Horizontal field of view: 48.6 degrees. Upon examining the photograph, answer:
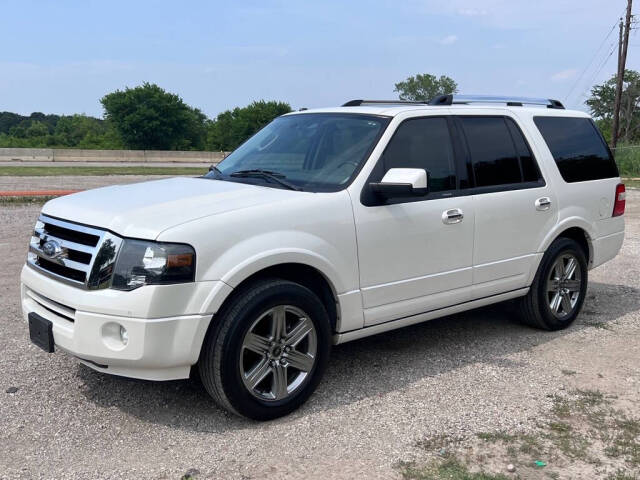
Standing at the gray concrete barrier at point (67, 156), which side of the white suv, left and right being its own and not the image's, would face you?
right

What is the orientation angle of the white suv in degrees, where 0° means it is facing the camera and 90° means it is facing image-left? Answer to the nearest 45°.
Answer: approximately 45°
